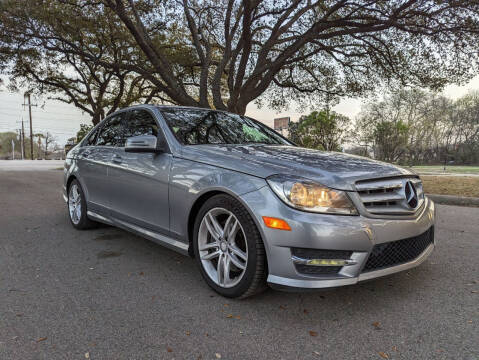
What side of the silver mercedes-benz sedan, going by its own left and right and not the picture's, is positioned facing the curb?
left

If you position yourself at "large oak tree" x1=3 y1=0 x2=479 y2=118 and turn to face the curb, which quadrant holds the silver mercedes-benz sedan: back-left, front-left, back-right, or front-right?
front-right

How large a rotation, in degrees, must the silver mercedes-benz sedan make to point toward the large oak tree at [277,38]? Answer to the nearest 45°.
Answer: approximately 135° to its left
